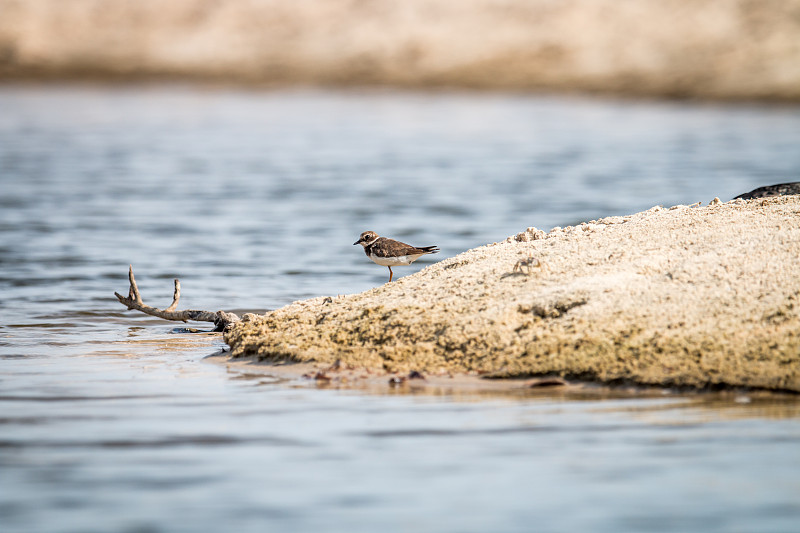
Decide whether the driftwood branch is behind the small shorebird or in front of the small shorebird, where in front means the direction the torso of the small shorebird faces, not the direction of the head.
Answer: in front

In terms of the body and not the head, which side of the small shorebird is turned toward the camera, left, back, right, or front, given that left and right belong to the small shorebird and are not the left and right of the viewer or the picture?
left
